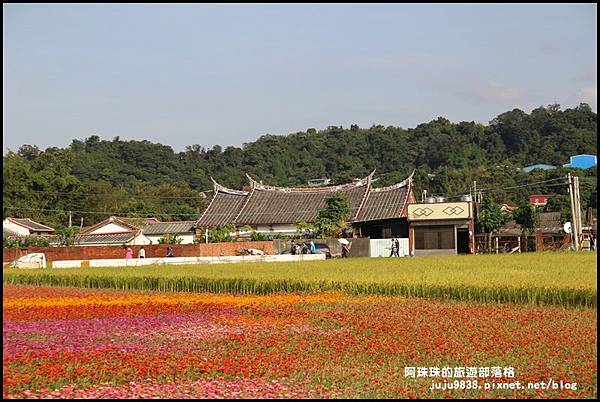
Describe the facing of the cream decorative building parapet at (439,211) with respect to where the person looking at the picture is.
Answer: facing the viewer

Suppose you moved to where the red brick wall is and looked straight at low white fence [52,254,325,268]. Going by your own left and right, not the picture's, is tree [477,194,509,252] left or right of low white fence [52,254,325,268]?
left

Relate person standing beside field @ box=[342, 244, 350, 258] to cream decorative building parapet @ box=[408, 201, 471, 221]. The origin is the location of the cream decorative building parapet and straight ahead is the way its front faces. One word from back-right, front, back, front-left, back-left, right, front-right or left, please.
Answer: front-right

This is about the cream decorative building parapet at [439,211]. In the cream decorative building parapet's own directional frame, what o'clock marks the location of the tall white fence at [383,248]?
The tall white fence is roughly at 2 o'clock from the cream decorative building parapet.

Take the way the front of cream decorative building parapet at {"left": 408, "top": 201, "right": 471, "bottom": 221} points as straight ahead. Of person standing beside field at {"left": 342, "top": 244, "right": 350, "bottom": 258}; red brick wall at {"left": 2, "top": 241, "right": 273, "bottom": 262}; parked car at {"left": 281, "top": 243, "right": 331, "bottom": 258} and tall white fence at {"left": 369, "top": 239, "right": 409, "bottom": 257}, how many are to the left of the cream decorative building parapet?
0

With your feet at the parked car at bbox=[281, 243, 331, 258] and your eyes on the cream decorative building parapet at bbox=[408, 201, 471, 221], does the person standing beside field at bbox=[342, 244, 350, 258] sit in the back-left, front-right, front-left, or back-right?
front-right

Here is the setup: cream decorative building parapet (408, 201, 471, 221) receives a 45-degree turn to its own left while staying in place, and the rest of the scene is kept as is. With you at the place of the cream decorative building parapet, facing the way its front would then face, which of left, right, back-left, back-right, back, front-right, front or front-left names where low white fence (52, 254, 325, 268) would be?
right

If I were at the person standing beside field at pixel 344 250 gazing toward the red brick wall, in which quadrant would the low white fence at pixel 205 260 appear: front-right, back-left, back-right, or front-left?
front-left

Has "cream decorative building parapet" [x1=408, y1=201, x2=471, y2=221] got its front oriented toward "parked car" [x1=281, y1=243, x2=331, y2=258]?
no

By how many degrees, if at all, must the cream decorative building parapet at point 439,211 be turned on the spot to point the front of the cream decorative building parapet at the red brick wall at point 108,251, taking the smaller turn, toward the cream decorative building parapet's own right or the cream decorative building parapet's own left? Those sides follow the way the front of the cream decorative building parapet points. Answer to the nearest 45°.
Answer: approximately 90° to the cream decorative building parapet's own right

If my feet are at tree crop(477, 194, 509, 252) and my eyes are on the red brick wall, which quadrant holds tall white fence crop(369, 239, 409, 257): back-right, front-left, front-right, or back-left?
front-left

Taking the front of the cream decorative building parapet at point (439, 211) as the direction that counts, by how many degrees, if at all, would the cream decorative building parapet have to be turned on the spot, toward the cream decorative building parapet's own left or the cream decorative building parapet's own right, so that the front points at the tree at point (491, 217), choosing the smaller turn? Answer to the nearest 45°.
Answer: approximately 135° to the cream decorative building parapet's own left

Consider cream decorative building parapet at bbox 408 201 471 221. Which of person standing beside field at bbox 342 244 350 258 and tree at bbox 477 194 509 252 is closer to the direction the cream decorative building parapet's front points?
the person standing beside field
